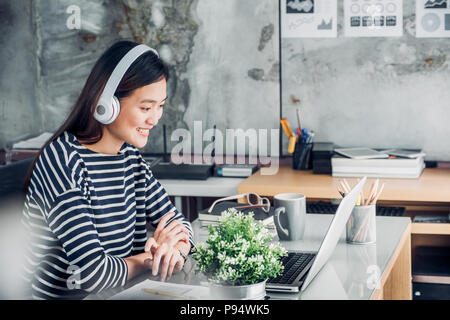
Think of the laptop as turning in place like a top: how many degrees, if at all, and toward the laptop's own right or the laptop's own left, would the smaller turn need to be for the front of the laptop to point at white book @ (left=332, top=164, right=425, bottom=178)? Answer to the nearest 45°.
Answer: approximately 90° to the laptop's own right

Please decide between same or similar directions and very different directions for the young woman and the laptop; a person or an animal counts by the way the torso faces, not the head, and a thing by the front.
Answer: very different directions

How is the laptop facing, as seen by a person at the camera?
facing to the left of the viewer

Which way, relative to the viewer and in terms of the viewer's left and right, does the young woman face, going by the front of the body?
facing the viewer and to the right of the viewer

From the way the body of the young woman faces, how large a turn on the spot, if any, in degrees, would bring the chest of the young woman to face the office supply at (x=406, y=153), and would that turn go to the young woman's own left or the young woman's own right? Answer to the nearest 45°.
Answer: approximately 90° to the young woman's own left

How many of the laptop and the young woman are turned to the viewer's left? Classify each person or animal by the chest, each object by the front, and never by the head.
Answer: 1

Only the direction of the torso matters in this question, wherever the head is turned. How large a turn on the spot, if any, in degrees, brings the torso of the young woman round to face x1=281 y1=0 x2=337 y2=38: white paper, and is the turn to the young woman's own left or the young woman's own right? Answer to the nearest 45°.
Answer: approximately 90° to the young woman's own left

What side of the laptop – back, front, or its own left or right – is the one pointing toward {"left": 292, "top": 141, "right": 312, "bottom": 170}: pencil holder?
right
